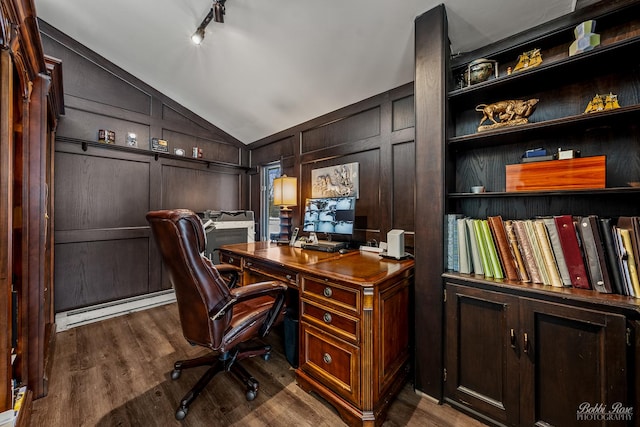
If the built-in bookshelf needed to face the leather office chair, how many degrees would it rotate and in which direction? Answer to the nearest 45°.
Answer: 0° — it already faces it

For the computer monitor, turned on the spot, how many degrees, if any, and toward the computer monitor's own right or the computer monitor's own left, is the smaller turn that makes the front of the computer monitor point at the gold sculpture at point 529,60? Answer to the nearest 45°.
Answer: approximately 90° to the computer monitor's own left

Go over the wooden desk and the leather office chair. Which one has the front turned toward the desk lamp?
the leather office chair

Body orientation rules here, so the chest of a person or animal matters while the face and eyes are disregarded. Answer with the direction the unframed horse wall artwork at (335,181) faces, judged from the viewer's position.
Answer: facing the viewer and to the left of the viewer

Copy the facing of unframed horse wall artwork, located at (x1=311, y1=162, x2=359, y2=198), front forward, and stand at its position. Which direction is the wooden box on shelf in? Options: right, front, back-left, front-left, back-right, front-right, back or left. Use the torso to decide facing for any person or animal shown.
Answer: left

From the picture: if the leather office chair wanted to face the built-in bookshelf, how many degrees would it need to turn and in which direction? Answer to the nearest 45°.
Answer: approximately 90° to its right

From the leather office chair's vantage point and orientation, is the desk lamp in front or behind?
in front

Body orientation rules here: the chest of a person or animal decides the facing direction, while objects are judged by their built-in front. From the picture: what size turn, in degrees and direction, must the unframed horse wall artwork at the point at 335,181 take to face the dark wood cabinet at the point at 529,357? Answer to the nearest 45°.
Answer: approximately 90° to its left

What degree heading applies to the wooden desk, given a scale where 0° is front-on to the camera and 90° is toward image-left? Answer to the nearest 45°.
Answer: approximately 45°

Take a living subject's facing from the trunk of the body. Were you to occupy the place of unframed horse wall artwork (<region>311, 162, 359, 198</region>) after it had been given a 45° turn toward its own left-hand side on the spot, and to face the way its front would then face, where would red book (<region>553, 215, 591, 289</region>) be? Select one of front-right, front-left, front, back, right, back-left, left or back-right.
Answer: front-left

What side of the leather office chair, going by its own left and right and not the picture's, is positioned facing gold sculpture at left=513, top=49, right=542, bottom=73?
right

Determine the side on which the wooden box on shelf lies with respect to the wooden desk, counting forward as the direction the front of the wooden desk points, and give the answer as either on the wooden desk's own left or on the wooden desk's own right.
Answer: on the wooden desk's own left

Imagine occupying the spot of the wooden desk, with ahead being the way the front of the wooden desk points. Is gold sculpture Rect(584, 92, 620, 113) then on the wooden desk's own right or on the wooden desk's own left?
on the wooden desk's own left

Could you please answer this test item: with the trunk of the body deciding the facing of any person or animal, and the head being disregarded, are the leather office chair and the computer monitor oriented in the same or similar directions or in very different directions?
very different directions
